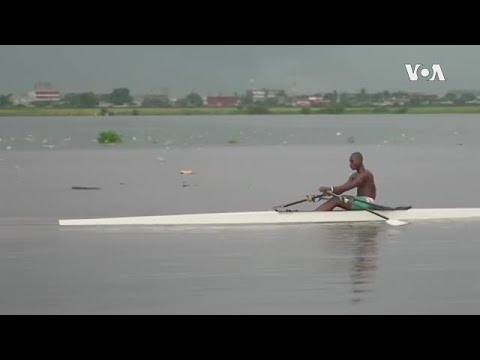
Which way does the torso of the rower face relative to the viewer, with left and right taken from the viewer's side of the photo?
facing to the left of the viewer
